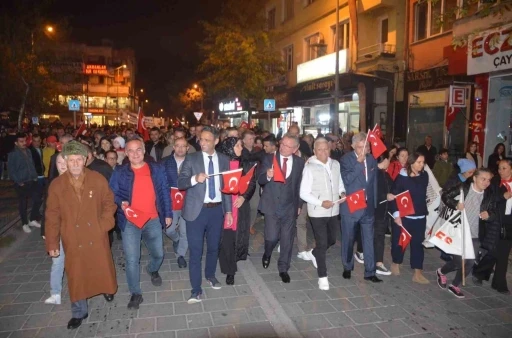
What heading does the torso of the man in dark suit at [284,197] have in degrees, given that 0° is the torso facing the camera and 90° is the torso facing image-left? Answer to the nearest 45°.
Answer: approximately 0°

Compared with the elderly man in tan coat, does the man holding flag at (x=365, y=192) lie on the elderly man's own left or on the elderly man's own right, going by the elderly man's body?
on the elderly man's own left

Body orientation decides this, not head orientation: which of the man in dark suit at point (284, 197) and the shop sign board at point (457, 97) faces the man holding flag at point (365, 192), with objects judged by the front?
the shop sign board

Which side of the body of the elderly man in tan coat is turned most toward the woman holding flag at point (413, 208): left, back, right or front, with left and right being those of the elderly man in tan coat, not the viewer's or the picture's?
left

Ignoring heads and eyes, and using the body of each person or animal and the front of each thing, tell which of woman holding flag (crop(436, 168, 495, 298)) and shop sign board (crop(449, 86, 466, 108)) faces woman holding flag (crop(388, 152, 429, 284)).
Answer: the shop sign board

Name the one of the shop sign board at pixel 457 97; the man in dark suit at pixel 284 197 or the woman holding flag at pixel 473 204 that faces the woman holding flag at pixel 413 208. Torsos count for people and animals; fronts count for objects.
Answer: the shop sign board

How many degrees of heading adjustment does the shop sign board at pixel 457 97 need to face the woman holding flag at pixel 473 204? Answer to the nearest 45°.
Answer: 0° — it already faces them

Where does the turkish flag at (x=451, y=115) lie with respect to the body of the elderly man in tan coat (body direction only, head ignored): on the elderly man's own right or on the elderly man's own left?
on the elderly man's own left

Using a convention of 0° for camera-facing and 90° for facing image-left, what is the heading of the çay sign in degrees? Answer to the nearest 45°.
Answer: approximately 45°
